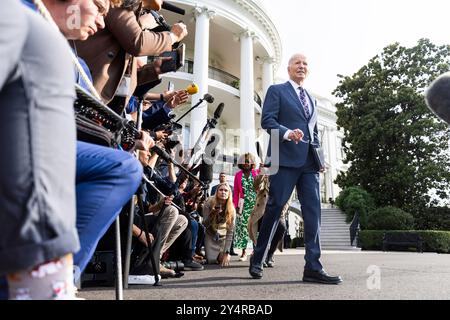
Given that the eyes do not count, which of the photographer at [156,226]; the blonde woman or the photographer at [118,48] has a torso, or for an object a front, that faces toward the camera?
the blonde woman

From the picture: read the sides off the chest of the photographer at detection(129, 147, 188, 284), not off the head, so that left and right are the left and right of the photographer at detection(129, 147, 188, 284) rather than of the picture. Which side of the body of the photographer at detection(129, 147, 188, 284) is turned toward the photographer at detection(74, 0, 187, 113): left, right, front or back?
right

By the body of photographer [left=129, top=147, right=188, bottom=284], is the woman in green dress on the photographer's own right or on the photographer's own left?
on the photographer's own left

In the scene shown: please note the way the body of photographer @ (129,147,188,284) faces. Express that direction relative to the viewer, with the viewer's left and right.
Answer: facing to the right of the viewer

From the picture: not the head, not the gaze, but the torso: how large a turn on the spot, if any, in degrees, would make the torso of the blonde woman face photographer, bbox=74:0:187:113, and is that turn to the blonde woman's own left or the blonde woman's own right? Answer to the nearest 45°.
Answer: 0° — they already face them

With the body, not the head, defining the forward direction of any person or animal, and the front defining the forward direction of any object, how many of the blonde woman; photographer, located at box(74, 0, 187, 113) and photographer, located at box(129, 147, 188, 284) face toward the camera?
1

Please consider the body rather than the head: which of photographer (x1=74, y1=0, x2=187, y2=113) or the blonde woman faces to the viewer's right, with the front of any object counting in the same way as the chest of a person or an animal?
the photographer

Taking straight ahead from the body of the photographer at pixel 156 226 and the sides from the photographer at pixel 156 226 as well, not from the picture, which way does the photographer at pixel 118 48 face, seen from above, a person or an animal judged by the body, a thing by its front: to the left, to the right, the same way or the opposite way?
the same way

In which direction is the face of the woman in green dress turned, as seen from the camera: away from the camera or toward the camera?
toward the camera

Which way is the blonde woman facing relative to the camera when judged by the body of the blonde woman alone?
toward the camera

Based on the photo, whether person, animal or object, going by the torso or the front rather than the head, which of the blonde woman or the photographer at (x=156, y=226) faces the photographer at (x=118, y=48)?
the blonde woman

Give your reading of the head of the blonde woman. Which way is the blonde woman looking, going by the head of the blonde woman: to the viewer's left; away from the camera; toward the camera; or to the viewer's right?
toward the camera

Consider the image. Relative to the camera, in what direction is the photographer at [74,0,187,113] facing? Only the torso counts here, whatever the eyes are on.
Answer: to the viewer's right

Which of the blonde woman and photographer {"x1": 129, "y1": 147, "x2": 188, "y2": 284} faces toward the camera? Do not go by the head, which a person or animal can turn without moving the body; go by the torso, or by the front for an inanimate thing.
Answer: the blonde woman

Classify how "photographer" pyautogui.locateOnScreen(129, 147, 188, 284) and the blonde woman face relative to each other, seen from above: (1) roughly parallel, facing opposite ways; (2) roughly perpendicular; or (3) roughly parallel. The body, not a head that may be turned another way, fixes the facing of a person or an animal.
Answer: roughly perpendicular

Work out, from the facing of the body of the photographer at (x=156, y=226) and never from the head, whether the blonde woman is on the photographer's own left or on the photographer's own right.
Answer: on the photographer's own left

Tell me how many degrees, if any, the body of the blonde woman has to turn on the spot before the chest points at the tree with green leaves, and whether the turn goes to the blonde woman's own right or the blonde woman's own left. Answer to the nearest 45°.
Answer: approximately 135° to the blonde woman's own left
